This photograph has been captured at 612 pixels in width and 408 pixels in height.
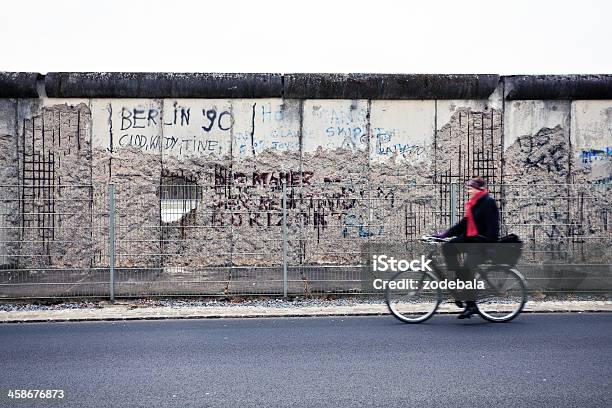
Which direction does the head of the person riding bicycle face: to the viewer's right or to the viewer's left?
to the viewer's left

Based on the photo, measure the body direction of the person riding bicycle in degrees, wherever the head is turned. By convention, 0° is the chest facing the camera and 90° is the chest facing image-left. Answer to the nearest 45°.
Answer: approximately 90°
